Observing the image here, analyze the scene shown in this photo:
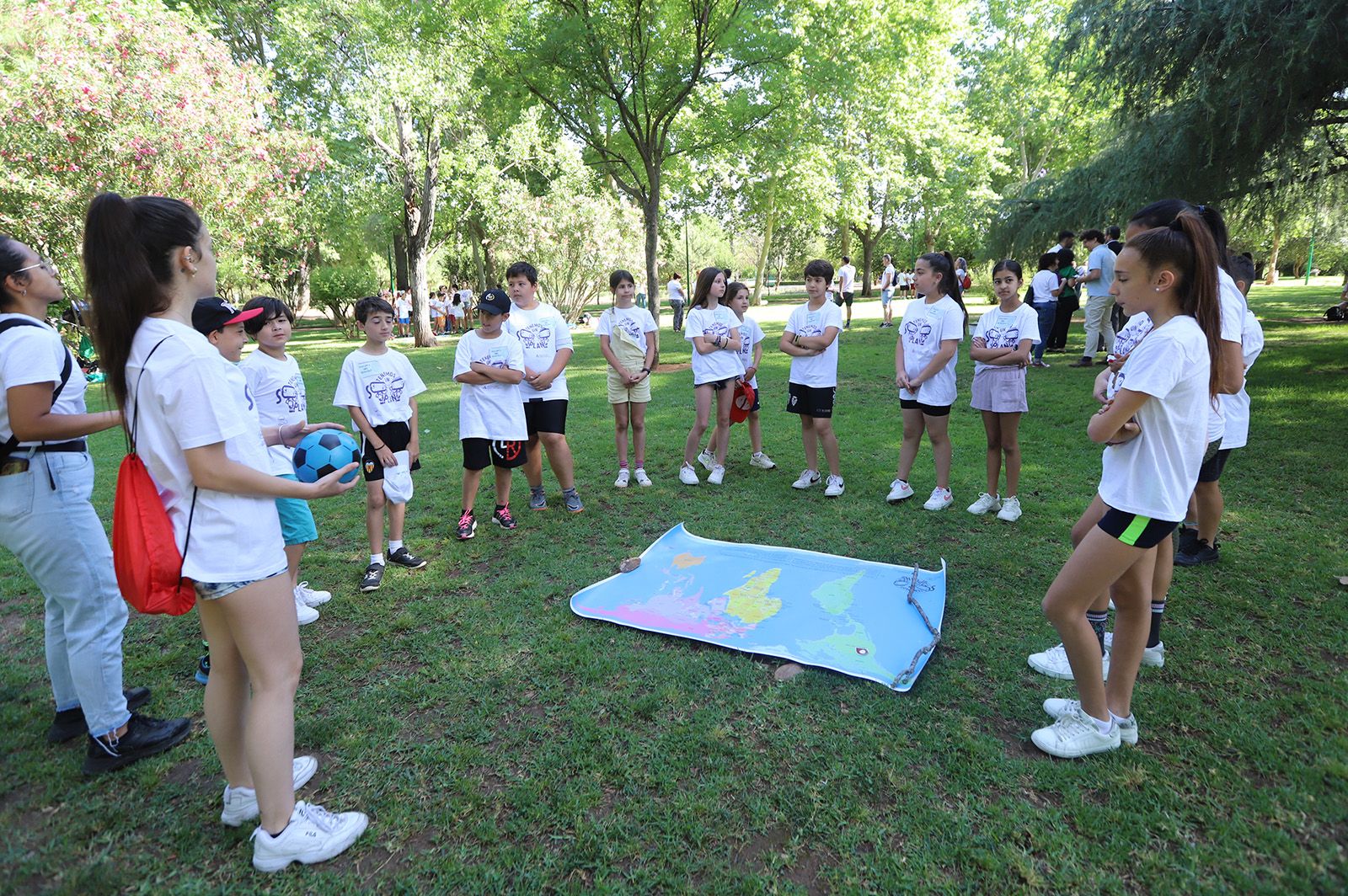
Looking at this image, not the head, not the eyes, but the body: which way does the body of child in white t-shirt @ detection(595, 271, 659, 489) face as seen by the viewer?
toward the camera

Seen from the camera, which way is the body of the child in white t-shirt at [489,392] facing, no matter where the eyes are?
toward the camera

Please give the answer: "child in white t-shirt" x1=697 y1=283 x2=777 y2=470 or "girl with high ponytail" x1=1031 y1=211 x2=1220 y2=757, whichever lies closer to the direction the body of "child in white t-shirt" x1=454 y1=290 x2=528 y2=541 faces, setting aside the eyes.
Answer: the girl with high ponytail

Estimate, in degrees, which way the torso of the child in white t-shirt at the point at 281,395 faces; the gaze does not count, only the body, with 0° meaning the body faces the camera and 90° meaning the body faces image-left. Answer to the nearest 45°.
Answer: approximately 315°

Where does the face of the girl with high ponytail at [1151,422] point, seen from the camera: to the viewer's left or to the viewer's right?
to the viewer's left

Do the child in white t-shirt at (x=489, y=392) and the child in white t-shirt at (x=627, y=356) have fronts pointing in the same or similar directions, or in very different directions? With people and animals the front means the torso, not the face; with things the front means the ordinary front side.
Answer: same or similar directions

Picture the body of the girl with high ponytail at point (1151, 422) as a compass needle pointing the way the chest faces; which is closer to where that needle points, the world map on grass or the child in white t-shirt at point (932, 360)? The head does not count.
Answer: the world map on grass

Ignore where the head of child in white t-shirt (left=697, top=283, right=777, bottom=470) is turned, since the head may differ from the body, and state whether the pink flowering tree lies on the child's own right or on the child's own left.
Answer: on the child's own right

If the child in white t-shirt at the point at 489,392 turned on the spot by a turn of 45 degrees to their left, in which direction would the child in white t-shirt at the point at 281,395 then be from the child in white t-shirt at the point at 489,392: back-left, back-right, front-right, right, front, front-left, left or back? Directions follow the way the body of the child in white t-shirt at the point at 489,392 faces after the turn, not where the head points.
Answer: right

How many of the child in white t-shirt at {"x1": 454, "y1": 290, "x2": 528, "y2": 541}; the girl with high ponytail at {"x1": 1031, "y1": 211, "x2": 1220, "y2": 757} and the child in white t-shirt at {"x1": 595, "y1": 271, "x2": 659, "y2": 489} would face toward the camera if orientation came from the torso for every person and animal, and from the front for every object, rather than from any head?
2

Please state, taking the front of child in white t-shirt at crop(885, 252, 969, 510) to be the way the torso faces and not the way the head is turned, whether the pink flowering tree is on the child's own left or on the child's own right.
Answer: on the child's own right

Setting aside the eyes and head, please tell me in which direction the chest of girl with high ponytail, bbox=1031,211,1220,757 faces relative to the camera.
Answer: to the viewer's left

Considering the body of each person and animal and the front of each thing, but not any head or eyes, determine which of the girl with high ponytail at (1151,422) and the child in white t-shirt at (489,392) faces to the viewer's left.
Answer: the girl with high ponytail

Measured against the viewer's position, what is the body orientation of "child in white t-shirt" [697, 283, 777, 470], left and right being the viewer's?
facing the viewer
